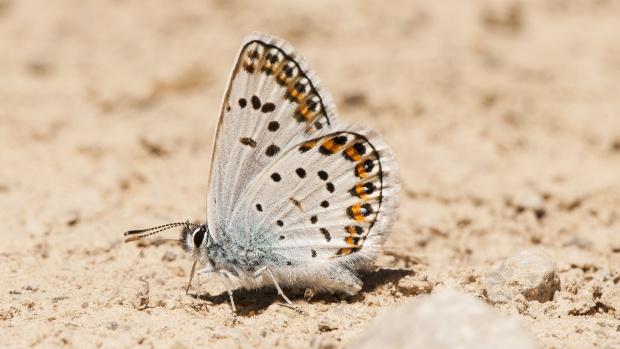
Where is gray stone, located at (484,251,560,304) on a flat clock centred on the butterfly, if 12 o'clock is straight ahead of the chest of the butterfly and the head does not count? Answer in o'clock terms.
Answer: The gray stone is roughly at 6 o'clock from the butterfly.

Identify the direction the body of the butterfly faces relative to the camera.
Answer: to the viewer's left
